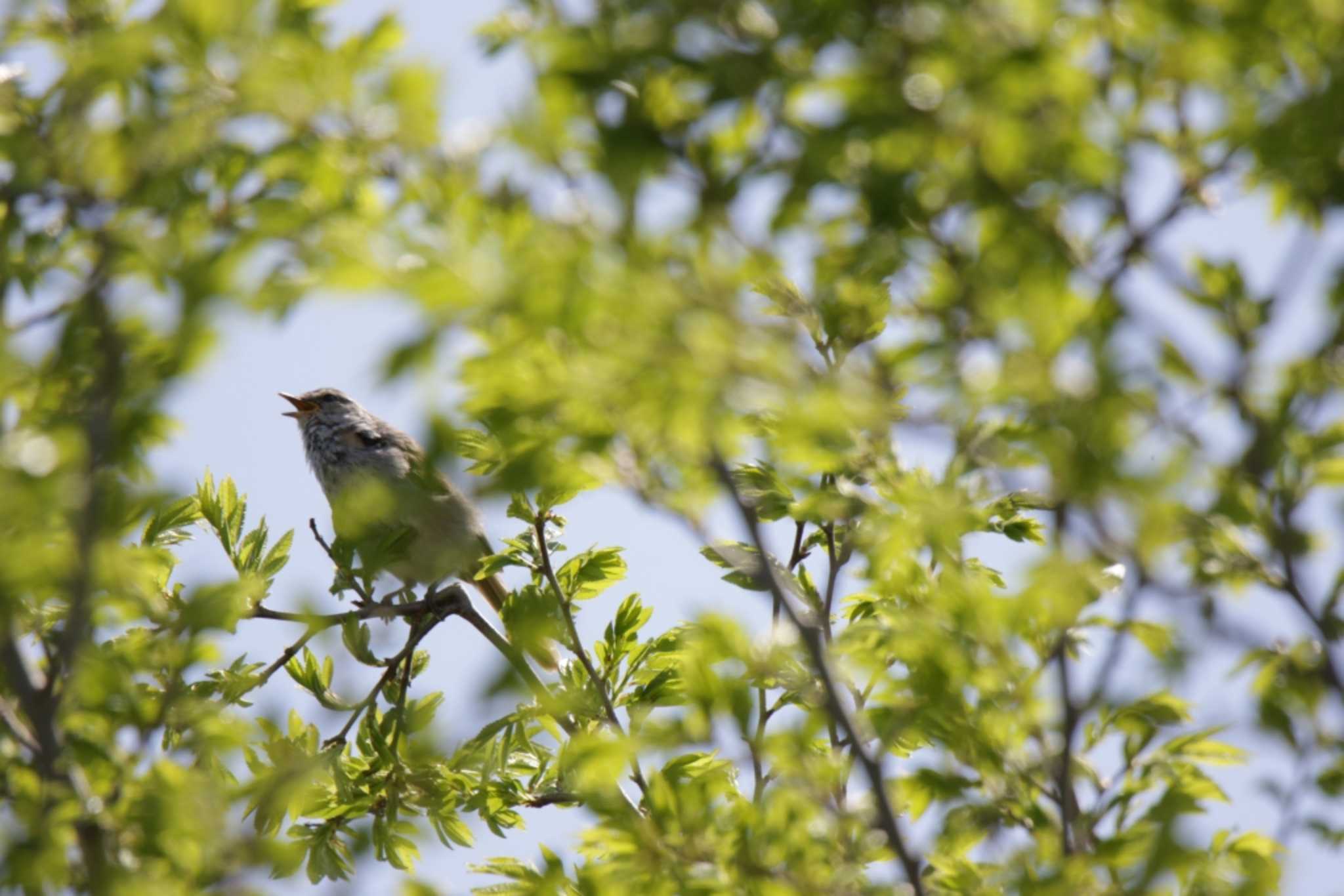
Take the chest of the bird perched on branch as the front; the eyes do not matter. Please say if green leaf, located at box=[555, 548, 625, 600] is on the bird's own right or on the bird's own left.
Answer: on the bird's own left

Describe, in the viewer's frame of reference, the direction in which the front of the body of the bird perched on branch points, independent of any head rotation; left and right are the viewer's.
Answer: facing to the left of the viewer

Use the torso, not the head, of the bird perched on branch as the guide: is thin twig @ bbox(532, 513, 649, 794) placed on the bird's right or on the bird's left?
on the bird's left
